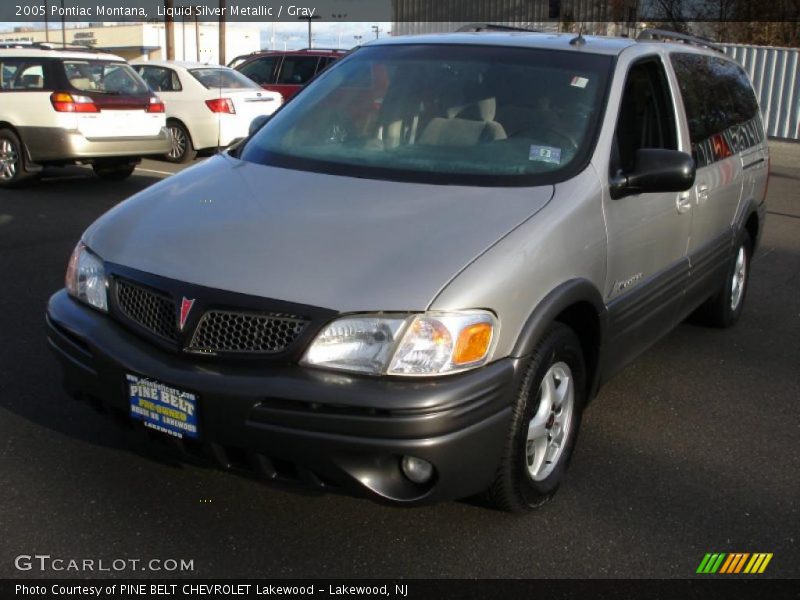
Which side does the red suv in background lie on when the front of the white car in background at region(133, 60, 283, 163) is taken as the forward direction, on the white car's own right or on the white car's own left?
on the white car's own right

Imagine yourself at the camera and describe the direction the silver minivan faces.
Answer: facing the viewer and to the left of the viewer

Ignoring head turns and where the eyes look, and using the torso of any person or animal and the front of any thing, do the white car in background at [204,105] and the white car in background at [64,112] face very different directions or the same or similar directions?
same or similar directions

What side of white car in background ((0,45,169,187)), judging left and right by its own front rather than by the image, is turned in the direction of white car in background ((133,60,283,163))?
right

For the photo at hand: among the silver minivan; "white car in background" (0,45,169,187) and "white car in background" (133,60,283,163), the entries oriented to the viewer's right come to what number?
0

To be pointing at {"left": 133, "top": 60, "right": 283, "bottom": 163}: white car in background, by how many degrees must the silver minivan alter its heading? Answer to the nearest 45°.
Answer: approximately 135° to its right

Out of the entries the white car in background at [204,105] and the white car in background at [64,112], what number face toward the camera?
0

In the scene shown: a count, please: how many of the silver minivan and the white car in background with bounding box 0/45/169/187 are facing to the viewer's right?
0

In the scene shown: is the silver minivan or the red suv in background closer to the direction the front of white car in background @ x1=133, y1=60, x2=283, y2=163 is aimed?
the red suv in background

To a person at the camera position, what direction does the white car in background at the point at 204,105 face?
facing away from the viewer and to the left of the viewer

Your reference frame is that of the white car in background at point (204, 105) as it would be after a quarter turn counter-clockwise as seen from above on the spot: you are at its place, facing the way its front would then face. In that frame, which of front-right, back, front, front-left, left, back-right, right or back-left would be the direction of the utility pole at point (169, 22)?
back-right

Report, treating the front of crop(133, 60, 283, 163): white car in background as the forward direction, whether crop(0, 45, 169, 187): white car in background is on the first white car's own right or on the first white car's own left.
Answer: on the first white car's own left

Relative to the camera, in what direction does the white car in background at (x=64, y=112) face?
facing away from the viewer and to the left of the viewer
